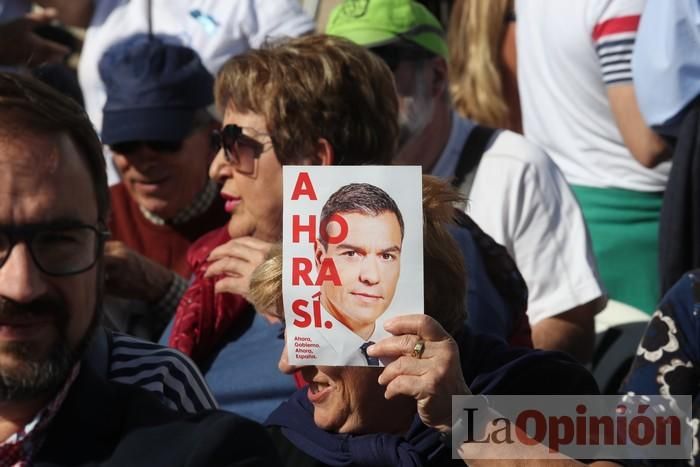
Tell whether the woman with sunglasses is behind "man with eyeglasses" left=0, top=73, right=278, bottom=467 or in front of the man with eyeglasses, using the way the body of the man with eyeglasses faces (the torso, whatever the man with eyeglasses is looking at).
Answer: behind

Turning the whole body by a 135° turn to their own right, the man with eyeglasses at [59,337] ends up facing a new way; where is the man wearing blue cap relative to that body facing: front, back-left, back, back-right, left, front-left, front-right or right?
front-right

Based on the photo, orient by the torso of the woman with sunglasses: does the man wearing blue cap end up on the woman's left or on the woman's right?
on the woman's right

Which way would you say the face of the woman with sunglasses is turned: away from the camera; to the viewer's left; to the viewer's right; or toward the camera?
to the viewer's left
